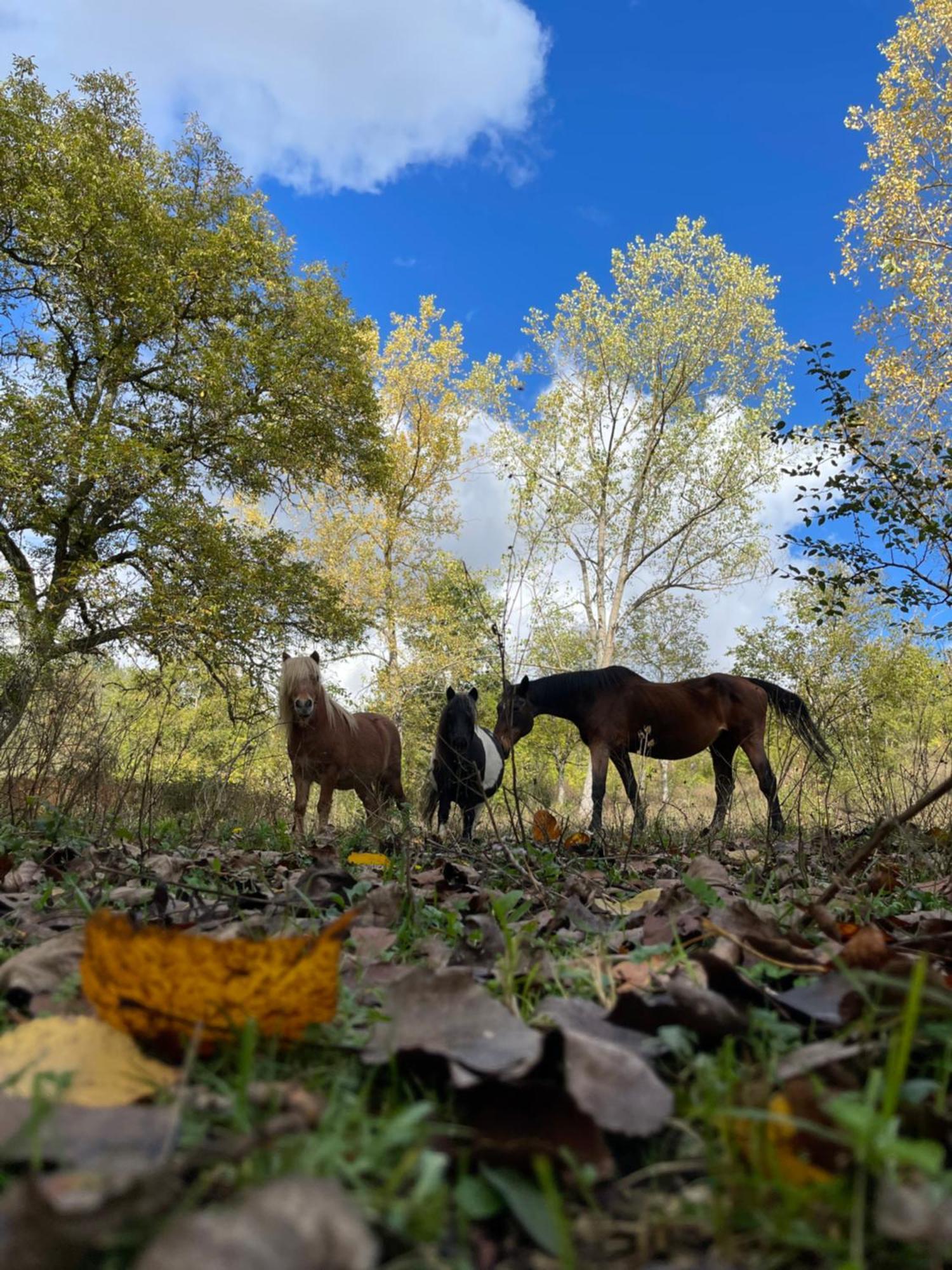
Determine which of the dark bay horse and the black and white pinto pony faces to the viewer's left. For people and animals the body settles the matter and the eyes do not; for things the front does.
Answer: the dark bay horse

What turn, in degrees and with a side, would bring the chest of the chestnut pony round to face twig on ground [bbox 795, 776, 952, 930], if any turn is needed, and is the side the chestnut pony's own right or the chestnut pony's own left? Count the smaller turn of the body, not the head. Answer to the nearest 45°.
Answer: approximately 45° to the chestnut pony's own left

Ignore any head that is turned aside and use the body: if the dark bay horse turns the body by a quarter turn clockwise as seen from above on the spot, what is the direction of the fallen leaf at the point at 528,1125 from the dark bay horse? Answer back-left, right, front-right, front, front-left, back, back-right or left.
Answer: back

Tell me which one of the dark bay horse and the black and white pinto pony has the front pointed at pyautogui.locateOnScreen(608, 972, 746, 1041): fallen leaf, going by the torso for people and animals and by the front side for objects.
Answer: the black and white pinto pony

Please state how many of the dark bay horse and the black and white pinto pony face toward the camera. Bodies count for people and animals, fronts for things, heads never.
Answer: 1

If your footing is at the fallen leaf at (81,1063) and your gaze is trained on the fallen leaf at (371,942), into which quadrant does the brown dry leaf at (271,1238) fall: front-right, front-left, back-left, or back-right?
back-right

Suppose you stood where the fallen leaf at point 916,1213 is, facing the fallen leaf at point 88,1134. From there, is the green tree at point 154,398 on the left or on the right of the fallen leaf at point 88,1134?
right

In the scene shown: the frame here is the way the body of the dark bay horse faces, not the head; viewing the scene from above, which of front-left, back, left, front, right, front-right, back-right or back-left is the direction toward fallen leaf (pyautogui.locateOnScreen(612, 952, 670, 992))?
left

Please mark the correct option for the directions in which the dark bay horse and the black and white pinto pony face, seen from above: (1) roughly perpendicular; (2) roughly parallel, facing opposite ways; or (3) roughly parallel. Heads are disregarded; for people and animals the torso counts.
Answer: roughly perpendicular

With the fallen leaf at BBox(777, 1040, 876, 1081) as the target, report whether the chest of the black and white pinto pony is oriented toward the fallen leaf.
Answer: yes

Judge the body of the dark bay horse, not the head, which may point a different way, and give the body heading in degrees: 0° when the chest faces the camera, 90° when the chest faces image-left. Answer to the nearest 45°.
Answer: approximately 90°

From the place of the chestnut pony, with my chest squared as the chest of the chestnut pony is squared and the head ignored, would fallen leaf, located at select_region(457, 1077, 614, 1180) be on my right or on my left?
on my left

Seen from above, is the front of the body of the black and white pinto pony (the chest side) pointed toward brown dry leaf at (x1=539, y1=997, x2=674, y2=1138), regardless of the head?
yes

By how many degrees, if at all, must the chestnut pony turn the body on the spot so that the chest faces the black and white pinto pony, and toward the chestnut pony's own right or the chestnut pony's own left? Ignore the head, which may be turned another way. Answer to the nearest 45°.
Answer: approximately 90° to the chestnut pony's own left

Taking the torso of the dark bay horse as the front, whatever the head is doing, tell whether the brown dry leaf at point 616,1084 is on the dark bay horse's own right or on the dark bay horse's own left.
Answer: on the dark bay horse's own left

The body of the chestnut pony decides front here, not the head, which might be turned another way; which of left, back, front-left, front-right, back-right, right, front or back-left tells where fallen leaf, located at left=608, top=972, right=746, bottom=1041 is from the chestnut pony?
front-left

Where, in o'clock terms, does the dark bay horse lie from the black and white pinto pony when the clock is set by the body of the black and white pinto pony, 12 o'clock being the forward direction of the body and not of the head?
The dark bay horse is roughly at 8 o'clock from the black and white pinto pony.
